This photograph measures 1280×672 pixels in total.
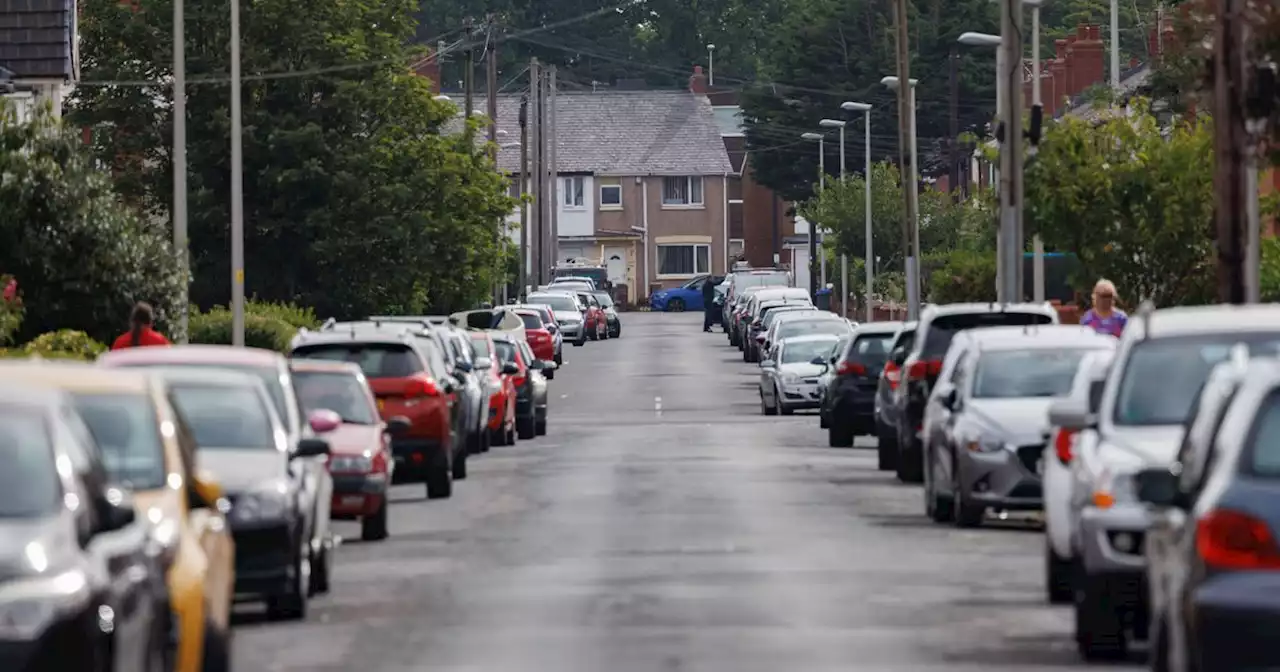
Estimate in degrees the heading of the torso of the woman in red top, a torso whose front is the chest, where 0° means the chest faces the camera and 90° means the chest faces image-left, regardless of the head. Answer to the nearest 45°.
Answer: approximately 180°

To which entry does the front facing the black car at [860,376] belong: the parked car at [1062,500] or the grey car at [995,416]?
the parked car

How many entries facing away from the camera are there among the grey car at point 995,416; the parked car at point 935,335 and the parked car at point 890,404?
2

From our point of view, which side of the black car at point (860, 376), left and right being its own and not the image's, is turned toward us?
back

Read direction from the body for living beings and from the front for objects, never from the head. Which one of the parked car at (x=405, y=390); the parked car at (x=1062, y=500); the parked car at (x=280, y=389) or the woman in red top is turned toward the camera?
the parked car at (x=280, y=389)

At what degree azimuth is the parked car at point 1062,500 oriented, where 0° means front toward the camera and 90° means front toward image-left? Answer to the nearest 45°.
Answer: approximately 180°

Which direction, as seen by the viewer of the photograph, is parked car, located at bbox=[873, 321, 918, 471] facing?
facing away from the viewer

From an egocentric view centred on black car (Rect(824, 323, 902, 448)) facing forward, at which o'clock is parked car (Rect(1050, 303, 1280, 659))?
The parked car is roughly at 6 o'clock from the black car.

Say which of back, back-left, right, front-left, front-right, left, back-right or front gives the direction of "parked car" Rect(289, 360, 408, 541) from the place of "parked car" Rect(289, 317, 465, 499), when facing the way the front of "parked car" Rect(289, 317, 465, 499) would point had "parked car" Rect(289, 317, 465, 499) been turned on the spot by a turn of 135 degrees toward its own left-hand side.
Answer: front-left

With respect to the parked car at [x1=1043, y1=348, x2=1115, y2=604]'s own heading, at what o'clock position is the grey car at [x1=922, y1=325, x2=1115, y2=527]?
The grey car is roughly at 12 o'clock from the parked car.

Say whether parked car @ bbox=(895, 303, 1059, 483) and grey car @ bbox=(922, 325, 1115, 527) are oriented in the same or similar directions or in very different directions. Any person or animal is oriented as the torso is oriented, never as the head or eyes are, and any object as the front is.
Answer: very different directions

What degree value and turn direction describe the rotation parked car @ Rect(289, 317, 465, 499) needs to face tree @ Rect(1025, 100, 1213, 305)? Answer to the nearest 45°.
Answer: approximately 45° to its right
